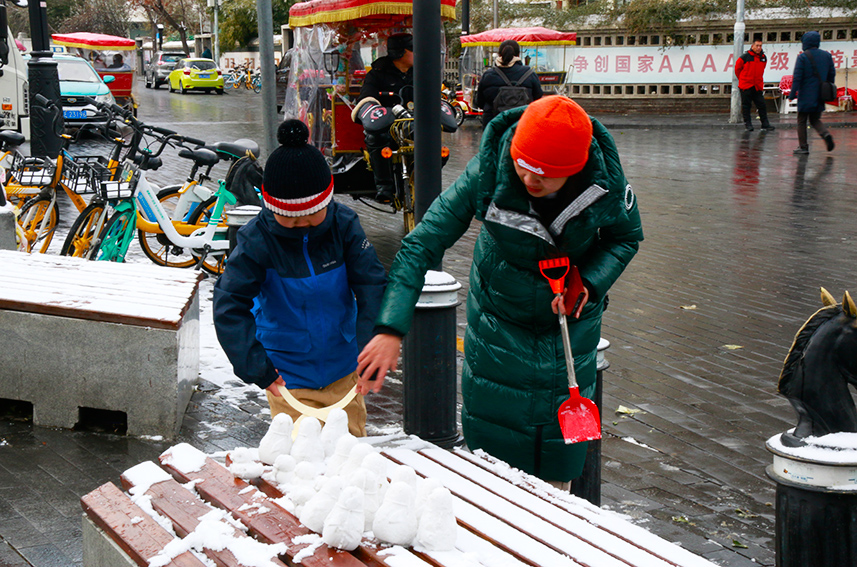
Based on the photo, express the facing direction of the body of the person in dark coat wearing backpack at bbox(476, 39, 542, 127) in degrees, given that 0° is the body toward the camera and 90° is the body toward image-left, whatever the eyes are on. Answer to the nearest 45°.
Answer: approximately 180°

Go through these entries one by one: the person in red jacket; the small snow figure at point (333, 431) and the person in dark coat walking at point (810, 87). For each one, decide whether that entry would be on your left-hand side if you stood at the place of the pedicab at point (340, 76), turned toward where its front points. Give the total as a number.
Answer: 2

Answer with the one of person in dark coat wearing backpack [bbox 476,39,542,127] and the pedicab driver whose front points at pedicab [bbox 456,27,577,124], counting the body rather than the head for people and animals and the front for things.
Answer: the person in dark coat wearing backpack

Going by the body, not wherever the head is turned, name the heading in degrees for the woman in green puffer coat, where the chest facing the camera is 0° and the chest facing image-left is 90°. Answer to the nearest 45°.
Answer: approximately 0°

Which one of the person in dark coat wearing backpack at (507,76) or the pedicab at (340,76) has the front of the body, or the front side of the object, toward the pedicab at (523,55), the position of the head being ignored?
the person in dark coat wearing backpack

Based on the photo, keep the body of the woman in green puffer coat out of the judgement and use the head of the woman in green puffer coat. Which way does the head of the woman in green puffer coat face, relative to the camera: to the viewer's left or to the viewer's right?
to the viewer's left

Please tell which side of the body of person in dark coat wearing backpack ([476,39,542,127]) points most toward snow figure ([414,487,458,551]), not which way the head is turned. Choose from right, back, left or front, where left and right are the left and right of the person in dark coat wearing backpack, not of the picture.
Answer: back

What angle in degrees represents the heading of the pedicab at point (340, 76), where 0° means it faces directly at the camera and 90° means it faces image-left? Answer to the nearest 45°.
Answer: approximately 315°

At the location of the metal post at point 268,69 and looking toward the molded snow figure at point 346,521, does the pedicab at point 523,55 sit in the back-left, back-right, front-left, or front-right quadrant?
back-left

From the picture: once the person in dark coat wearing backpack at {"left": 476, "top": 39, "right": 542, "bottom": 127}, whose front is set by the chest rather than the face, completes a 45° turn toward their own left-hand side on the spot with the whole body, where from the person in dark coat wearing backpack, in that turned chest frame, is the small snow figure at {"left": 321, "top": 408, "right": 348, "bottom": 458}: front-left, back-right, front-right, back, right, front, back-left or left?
back-left
